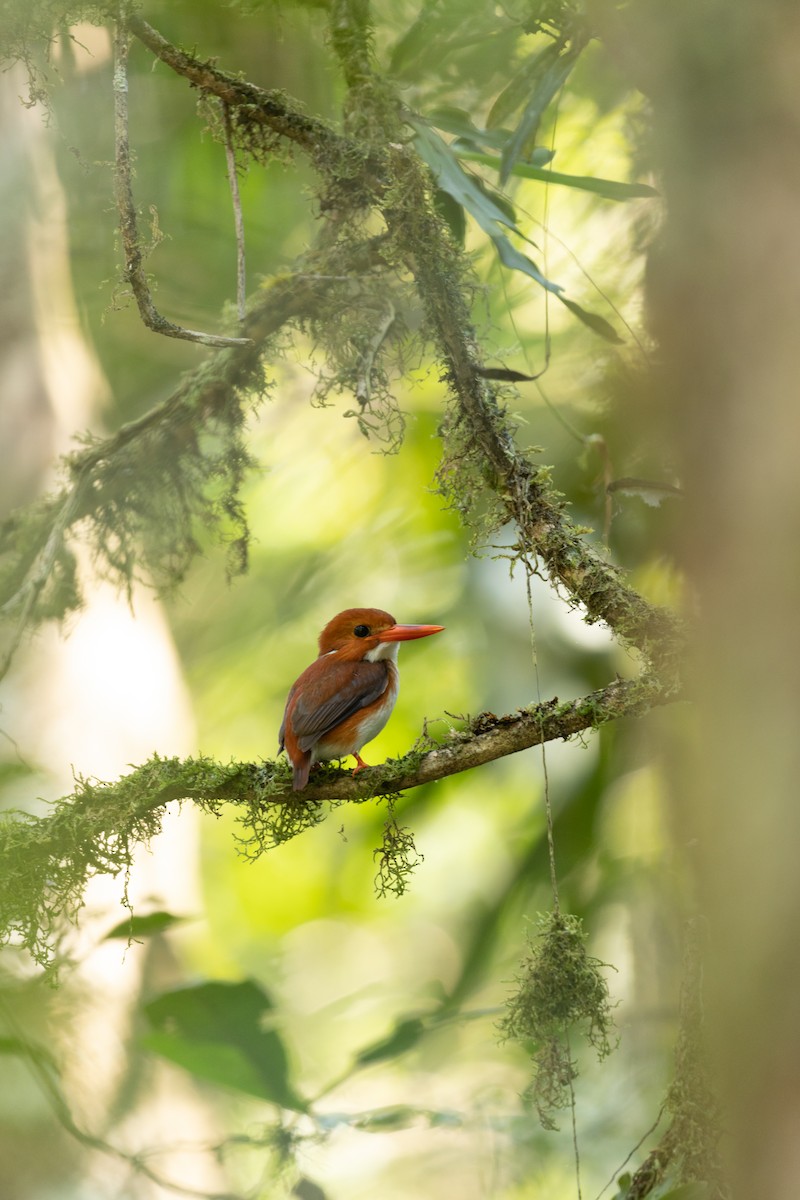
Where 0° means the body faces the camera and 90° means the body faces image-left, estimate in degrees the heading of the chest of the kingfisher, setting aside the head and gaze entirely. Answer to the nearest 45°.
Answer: approximately 270°

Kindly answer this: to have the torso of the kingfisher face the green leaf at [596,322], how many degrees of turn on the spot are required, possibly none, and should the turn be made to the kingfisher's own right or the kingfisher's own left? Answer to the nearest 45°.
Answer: approximately 45° to the kingfisher's own right
